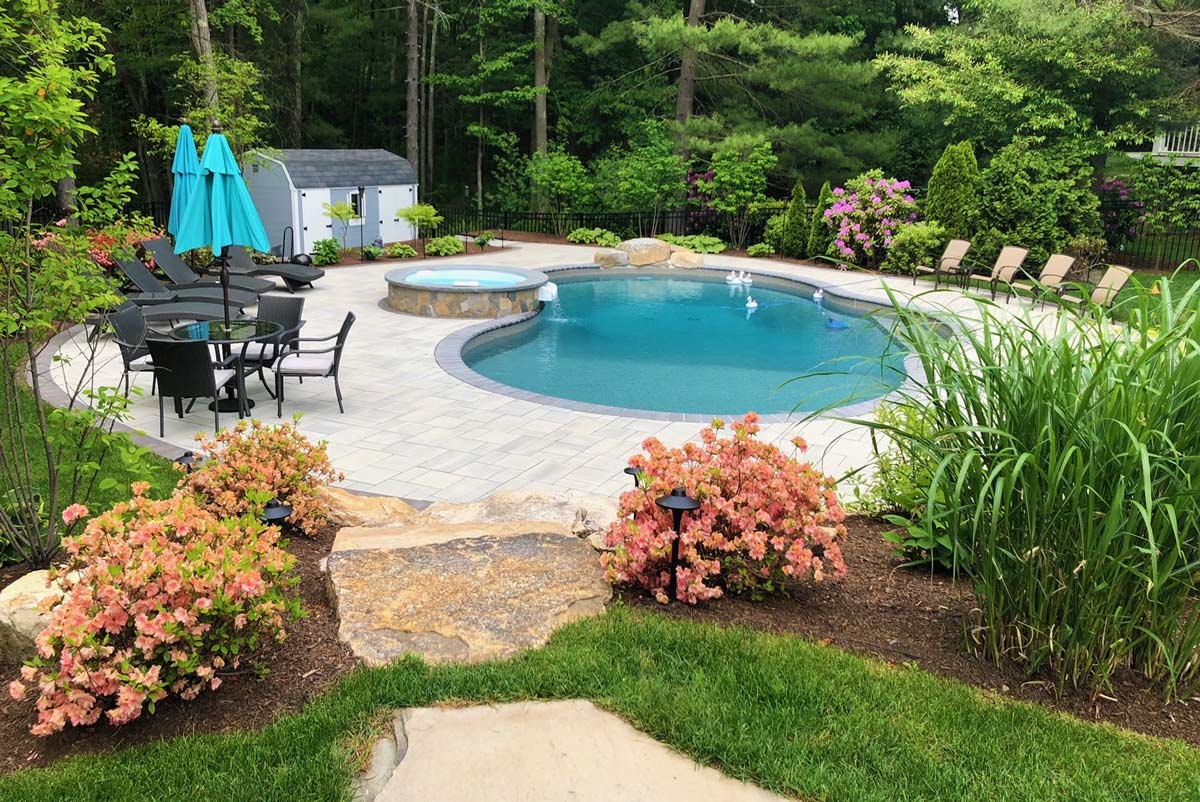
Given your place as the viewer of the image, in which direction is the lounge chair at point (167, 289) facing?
facing to the right of the viewer

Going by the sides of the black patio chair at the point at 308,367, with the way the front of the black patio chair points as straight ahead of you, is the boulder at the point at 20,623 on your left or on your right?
on your left

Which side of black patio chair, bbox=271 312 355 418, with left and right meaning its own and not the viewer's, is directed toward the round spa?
right

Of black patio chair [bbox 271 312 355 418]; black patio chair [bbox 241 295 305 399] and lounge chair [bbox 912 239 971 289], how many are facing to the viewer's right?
0

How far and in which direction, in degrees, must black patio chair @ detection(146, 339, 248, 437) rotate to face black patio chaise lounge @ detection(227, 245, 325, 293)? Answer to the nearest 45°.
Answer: approximately 45° to its left

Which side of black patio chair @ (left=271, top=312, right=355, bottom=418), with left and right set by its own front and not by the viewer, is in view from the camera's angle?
left

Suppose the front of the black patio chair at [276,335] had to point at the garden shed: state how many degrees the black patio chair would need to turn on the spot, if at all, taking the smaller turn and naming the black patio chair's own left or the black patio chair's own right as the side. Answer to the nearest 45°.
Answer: approximately 135° to the black patio chair's own right

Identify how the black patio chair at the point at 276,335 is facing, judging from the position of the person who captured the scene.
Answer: facing the viewer and to the left of the viewer

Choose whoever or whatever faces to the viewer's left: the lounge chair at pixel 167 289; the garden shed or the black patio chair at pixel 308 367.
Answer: the black patio chair

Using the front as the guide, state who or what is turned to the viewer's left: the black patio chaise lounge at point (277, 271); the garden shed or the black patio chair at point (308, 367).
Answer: the black patio chair at point (308, 367)

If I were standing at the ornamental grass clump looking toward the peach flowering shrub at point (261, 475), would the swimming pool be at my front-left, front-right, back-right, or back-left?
front-right

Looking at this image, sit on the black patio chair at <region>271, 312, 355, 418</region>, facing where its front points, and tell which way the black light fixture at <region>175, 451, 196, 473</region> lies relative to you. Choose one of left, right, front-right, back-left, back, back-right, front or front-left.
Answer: left

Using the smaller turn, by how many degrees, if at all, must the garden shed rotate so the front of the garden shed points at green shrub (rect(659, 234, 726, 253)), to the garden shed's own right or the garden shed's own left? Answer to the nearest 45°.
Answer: approximately 45° to the garden shed's own left

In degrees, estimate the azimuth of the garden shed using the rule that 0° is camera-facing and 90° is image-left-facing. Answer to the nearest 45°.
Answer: approximately 315°
